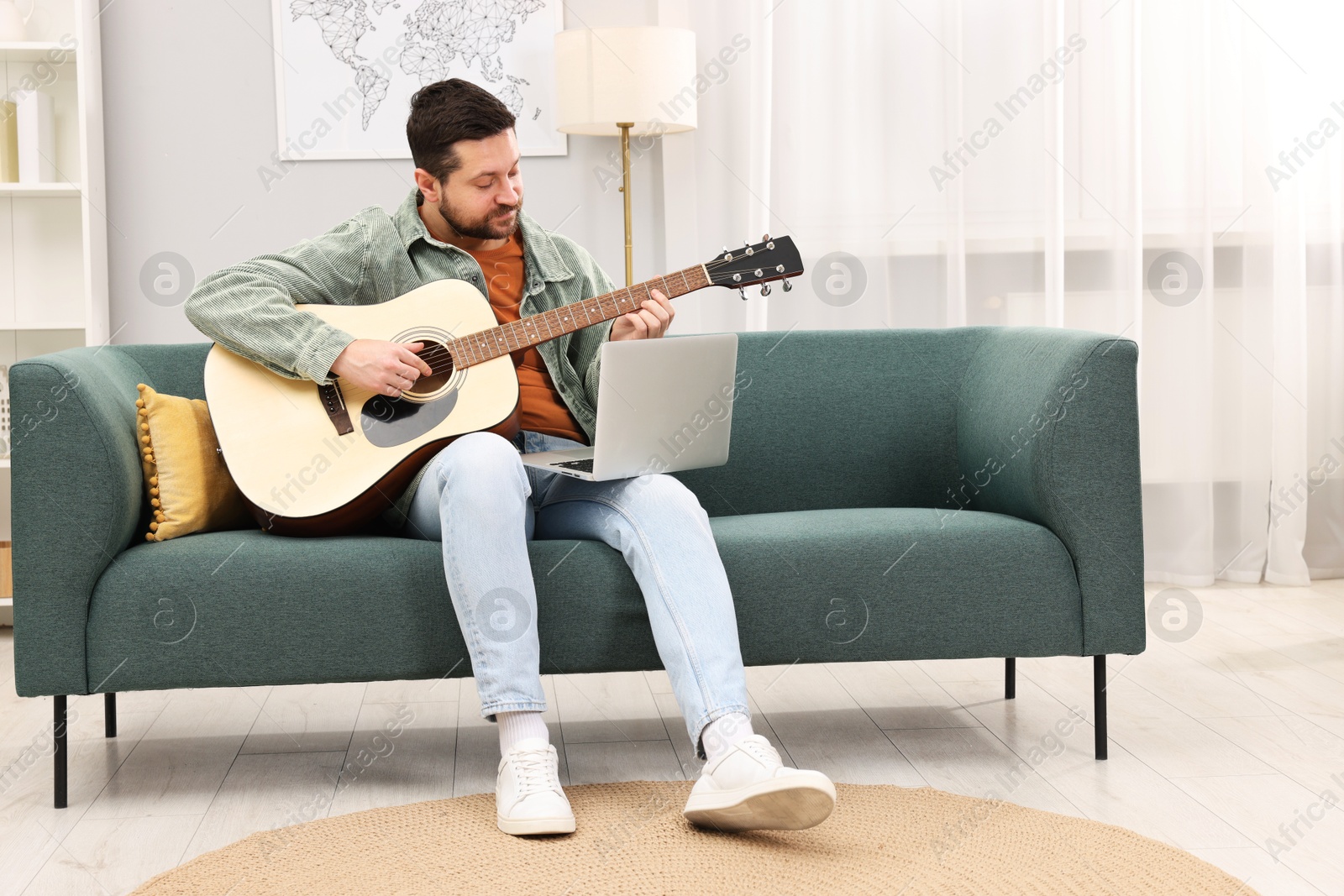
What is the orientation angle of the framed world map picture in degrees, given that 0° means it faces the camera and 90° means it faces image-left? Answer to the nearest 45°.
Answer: approximately 0°

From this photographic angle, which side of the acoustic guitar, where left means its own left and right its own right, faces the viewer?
front

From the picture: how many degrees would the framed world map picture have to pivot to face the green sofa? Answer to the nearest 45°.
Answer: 0° — it already faces it

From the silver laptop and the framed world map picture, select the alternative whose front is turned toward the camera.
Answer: the framed world map picture

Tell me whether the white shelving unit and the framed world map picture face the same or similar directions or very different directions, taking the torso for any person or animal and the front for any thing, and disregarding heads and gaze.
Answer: same or similar directions

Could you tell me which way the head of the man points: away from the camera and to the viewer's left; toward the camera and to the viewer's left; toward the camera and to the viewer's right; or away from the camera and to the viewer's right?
toward the camera and to the viewer's right

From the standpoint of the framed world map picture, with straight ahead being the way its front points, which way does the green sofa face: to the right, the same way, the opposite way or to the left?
the same way

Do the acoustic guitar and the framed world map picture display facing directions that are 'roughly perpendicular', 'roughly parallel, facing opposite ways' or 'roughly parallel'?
roughly parallel

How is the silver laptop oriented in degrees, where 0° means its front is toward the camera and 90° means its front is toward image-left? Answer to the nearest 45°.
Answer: approximately 135°

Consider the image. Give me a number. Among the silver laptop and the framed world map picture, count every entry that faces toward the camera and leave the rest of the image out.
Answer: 1

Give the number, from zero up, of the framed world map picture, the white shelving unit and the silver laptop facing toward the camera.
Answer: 2

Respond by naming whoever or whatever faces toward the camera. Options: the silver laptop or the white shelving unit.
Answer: the white shelving unit

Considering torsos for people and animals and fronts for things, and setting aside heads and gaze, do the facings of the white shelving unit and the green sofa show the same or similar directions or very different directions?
same or similar directions
